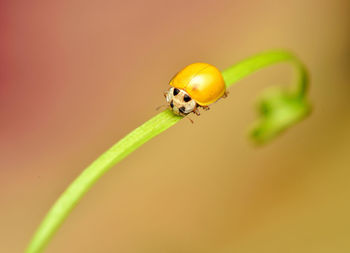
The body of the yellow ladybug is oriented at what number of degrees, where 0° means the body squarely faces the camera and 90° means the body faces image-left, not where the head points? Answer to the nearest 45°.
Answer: approximately 45°
